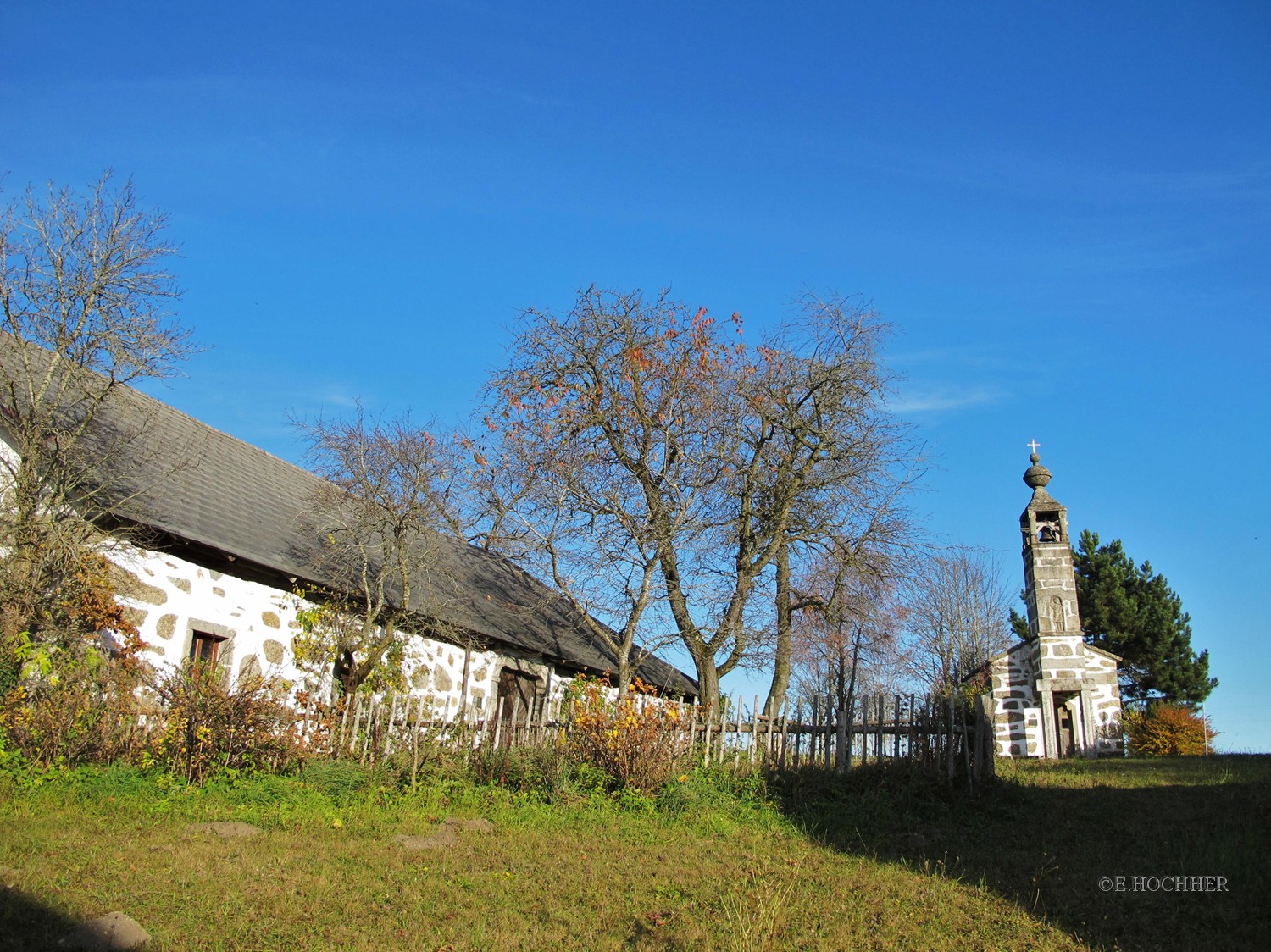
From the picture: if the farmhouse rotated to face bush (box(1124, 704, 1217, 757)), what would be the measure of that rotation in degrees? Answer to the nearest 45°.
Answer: approximately 45° to its left

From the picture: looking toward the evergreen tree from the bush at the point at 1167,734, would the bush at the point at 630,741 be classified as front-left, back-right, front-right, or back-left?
back-left

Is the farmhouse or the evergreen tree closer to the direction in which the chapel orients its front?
the farmhouse

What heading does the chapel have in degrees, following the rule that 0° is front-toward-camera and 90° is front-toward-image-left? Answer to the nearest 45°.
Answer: approximately 0°

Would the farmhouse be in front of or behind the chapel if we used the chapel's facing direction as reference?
in front

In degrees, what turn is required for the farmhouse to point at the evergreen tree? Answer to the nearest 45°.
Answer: approximately 45° to its left

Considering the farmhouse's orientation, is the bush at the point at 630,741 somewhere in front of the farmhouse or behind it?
in front

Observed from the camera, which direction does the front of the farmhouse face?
facing the viewer and to the right of the viewer

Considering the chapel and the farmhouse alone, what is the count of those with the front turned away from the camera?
0

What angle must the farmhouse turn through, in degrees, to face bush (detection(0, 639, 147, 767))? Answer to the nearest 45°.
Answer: approximately 45° to its right

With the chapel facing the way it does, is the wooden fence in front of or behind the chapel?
in front

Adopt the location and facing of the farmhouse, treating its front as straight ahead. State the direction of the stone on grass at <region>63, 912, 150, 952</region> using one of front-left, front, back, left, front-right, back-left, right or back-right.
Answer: front-right

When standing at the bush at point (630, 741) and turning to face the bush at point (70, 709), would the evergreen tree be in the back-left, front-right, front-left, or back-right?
back-right
